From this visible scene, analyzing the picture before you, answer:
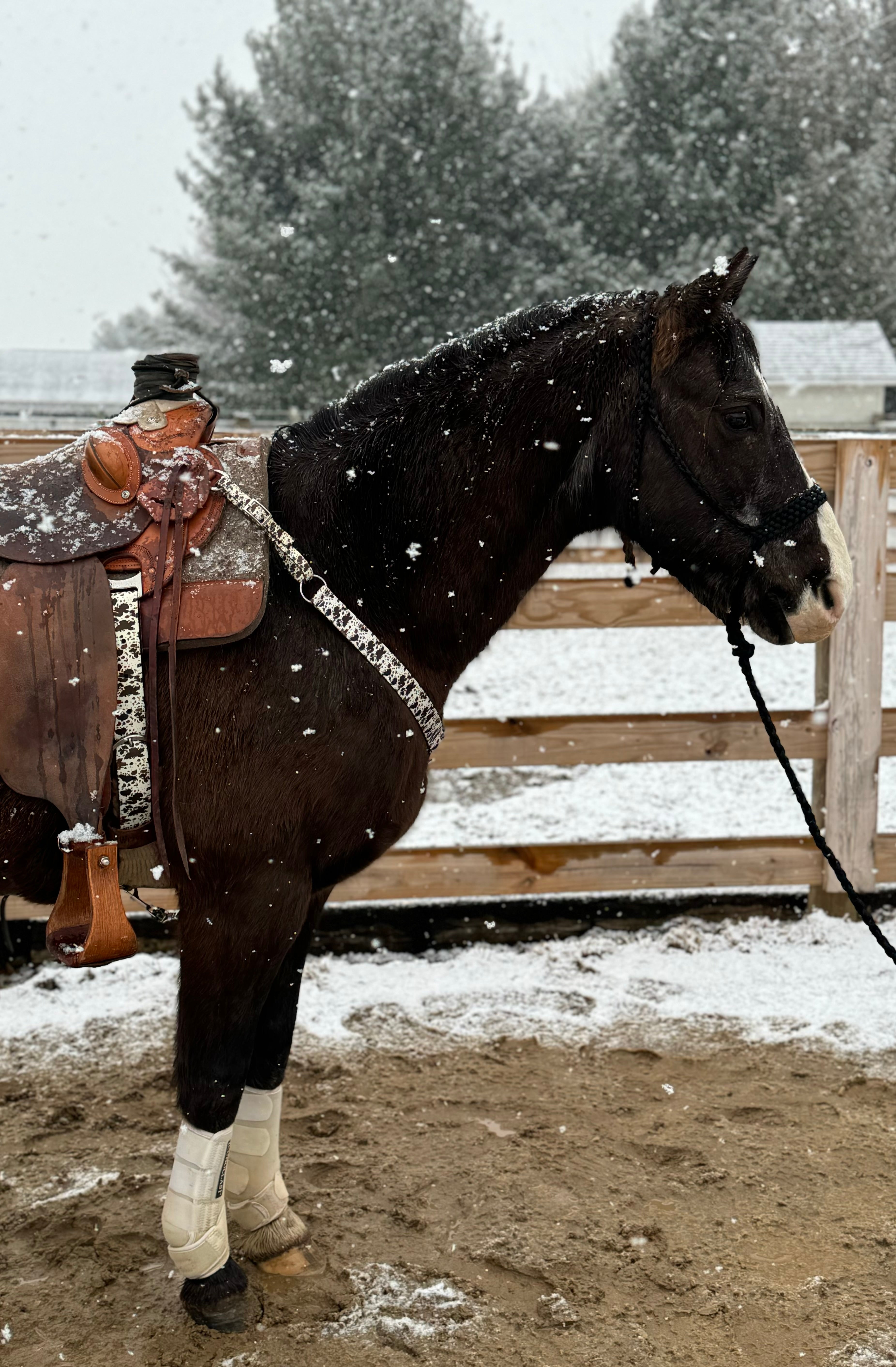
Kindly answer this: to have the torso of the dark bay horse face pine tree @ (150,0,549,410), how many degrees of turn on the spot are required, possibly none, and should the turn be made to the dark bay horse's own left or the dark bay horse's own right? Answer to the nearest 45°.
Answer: approximately 90° to the dark bay horse's own left

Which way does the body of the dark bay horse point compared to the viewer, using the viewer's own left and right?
facing to the right of the viewer

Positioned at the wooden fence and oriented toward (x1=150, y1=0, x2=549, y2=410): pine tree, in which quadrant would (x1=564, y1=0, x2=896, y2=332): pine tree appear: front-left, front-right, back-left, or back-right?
front-right

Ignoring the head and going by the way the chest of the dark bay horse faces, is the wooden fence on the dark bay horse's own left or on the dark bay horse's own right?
on the dark bay horse's own left

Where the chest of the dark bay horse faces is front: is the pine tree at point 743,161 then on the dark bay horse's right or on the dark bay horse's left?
on the dark bay horse's left
